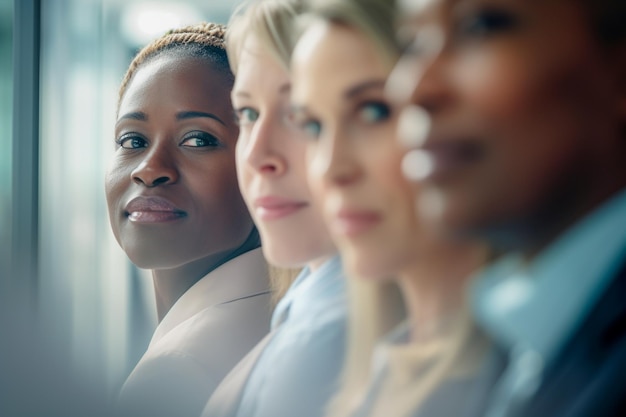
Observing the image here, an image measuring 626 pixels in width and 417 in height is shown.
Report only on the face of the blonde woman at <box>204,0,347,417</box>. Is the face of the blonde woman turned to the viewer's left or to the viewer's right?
to the viewer's left

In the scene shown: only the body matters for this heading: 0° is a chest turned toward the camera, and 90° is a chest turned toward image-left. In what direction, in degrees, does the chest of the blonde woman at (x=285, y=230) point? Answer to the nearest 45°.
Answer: approximately 45°

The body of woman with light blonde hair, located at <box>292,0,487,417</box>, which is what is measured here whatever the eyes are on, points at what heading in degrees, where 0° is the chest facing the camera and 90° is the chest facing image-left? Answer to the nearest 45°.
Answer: approximately 45°
